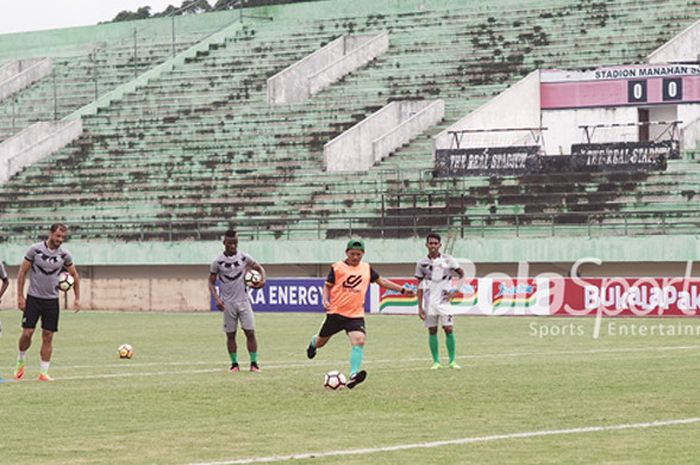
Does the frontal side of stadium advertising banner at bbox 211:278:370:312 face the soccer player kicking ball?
yes

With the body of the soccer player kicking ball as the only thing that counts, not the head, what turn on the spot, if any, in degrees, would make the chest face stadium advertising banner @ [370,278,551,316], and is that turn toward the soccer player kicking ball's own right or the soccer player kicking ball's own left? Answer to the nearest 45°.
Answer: approximately 180°

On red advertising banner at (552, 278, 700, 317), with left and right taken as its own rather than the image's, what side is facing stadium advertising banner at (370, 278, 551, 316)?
right

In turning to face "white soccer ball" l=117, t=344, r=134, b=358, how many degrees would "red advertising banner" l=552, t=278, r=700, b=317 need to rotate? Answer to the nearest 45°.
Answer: approximately 45° to its right

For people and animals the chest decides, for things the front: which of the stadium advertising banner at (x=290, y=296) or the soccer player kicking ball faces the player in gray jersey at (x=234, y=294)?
the stadium advertising banner

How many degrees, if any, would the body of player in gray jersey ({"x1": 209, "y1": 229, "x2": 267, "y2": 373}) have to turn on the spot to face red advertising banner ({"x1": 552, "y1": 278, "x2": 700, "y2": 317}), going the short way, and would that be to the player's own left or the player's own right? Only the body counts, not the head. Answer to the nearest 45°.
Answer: approximately 135° to the player's own left

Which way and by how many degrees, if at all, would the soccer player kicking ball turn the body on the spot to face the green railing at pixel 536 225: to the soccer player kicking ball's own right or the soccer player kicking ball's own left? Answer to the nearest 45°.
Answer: approximately 180°

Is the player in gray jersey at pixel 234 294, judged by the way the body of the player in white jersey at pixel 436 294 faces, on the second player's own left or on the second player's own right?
on the second player's own right
